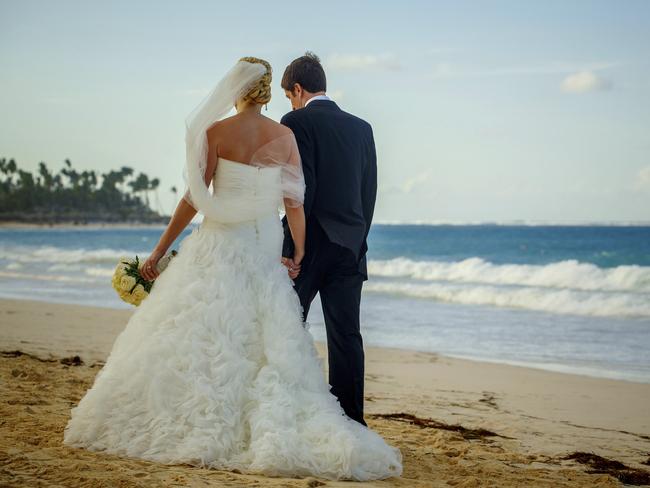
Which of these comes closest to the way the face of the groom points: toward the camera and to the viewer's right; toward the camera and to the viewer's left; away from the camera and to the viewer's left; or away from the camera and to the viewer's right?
away from the camera and to the viewer's left

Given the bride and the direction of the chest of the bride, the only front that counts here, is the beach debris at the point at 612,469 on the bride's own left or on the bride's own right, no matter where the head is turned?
on the bride's own right

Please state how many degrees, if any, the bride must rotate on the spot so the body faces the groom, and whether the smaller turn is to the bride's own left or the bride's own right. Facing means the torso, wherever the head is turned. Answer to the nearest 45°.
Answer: approximately 45° to the bride's own right

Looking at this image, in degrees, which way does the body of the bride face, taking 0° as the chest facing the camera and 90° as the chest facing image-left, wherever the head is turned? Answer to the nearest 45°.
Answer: approximately 180°

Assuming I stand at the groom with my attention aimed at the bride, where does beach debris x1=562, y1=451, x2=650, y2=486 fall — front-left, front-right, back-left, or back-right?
back-left

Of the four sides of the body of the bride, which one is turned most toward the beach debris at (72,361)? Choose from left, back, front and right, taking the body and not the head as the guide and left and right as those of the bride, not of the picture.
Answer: front

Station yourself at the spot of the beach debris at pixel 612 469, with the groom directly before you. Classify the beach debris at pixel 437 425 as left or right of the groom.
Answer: right

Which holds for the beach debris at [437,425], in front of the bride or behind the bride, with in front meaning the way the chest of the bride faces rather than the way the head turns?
in front

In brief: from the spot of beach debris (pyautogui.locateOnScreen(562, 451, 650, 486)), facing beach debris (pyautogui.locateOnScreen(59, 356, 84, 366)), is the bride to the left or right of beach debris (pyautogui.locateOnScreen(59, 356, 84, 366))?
left
